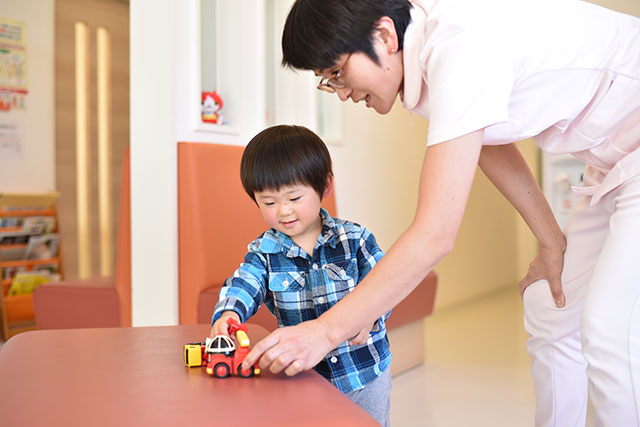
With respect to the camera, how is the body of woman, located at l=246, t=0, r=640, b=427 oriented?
to the viewer's left

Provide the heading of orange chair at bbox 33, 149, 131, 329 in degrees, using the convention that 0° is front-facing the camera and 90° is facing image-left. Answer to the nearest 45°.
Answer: approximately 90°

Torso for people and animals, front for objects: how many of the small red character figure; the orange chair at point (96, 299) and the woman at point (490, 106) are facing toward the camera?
1

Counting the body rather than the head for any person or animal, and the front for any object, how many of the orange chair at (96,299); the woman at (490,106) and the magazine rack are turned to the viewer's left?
2

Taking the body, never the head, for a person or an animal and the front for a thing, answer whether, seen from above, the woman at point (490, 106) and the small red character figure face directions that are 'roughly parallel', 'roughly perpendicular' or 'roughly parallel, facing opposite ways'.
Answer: roughly perpendicular

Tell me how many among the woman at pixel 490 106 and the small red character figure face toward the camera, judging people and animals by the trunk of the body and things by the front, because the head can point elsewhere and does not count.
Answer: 1

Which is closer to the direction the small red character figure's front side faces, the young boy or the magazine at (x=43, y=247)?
the young boy

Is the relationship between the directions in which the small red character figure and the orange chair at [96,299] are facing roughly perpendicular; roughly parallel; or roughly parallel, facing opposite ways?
roughly perpendicular

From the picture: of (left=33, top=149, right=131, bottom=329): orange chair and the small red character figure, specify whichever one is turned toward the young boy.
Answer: the small red character figure

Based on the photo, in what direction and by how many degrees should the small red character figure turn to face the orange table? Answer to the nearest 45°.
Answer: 0° — it already faces it

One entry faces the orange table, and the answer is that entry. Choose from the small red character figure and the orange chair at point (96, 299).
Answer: the small red character figure
